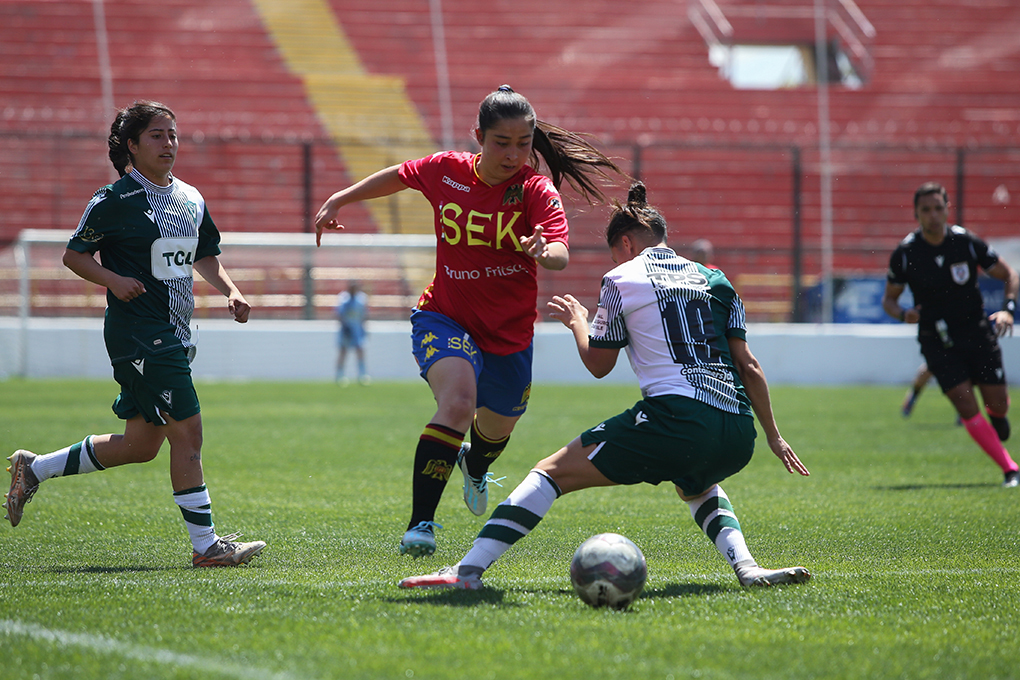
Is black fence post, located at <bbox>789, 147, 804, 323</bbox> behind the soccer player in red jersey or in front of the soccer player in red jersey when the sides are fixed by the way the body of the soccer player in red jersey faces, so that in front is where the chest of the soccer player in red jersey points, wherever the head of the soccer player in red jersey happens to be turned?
behind

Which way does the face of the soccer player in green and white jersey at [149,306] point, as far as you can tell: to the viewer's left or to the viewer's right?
to the viewer's right

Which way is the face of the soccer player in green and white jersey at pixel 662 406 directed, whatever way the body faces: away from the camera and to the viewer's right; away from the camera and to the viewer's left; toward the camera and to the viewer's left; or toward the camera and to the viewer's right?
away from the camera and to the viewer's left

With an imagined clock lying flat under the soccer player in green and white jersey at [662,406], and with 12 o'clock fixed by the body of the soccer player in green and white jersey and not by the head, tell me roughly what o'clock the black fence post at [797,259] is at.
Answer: The black fence post is roughly at 2 o'clock from the soccer player in green and white jersey.

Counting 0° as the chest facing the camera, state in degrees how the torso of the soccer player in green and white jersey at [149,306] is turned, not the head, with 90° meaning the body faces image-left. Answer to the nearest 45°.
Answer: approximately 315°

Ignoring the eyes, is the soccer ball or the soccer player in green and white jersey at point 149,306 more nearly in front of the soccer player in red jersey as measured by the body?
the soccer ball

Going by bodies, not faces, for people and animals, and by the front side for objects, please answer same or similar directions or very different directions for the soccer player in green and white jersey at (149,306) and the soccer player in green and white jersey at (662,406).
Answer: very different directions

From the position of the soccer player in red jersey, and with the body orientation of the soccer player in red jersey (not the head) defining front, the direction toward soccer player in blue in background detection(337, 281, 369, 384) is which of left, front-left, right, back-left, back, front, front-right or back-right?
back

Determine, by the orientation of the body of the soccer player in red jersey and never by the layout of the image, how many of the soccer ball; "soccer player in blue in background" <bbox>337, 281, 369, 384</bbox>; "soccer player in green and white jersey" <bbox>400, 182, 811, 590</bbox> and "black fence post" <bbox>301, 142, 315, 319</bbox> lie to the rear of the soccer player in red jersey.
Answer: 2

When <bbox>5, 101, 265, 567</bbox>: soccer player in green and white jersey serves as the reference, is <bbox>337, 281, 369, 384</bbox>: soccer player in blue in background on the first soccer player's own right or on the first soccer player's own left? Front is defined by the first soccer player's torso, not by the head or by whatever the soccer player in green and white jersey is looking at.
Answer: on the first soccer player's own left
